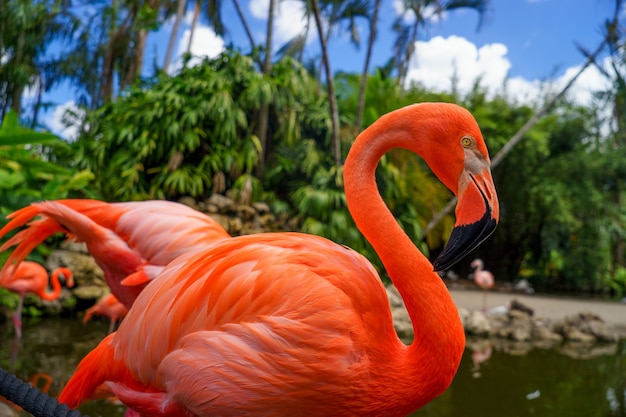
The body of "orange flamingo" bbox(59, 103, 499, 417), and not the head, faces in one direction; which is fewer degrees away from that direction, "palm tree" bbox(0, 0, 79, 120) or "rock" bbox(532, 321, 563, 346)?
the rock

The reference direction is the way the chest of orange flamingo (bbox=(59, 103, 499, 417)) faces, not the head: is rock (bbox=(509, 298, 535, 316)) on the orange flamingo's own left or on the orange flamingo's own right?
on the orange flamingo's own left

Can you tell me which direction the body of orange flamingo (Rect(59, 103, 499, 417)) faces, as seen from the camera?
to the viewer's right

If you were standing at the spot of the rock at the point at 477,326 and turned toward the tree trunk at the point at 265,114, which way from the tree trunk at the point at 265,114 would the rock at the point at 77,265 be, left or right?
left

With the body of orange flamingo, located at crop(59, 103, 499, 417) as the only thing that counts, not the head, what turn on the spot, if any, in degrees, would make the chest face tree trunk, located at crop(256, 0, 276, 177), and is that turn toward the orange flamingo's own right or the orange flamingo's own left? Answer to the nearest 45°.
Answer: approximately 90° to the orange flamingo's own left

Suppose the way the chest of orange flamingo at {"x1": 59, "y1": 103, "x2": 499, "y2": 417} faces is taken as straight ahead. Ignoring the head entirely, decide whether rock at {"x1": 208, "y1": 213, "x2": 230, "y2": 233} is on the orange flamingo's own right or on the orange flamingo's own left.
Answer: on the orange flamingo's own left

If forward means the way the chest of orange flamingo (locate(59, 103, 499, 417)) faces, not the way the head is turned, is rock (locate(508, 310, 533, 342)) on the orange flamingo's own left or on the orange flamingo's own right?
on the orange flamingo's own left

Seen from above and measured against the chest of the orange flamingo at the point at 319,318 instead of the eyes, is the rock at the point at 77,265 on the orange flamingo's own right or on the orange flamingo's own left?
on the orange flamingo's own left

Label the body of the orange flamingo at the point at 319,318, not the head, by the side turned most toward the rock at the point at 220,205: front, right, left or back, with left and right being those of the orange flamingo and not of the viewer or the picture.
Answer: left

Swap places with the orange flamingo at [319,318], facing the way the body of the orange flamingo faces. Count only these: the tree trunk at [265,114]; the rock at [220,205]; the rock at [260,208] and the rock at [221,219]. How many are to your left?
4
